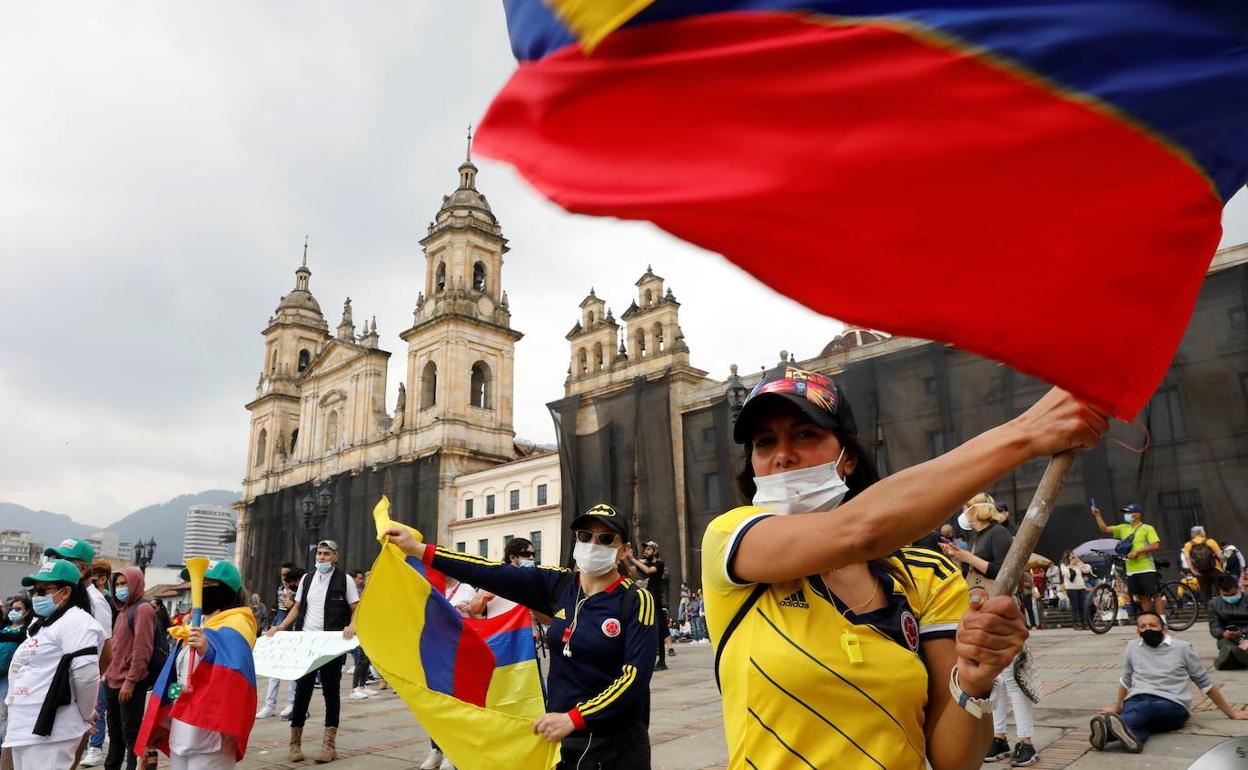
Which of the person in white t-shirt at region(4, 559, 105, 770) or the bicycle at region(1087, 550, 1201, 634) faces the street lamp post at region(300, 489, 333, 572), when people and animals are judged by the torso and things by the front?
the bicycle

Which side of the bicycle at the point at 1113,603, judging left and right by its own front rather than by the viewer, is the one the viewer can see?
left

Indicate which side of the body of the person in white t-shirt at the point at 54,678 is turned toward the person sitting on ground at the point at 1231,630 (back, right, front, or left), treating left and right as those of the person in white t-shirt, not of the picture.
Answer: left

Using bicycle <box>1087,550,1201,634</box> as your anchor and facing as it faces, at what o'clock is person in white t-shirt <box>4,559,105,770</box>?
The person in white t-shirt is roughly at 10 o'clock from the bicycle.

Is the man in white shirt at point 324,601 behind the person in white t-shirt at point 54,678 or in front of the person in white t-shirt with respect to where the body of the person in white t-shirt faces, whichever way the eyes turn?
behind

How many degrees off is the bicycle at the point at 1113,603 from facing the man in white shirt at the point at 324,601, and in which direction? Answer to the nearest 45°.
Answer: approximately 45° to its left

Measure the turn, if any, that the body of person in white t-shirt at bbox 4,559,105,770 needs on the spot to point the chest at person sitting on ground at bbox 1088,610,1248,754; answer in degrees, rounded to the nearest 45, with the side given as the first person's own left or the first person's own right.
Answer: approximately 90° to the first person's own left

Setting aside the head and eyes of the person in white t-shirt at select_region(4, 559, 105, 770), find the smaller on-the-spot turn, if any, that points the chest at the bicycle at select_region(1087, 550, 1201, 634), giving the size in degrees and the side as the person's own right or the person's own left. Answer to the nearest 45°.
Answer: approximately 135° to the person's own left

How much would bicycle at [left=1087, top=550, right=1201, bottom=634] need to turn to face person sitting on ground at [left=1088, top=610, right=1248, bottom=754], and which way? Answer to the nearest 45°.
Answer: approximately 90° to its left

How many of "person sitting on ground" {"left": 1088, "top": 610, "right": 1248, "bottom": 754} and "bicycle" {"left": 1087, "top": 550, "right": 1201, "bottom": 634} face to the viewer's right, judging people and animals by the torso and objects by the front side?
0

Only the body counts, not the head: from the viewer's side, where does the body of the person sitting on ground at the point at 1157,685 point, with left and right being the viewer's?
facing the viewer and to the left of the viewer

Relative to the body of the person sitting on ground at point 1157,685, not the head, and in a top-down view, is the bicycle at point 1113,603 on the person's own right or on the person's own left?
on the person's own right

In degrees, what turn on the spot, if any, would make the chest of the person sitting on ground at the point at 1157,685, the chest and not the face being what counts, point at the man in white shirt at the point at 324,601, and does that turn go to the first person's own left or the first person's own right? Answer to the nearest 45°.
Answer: approximately 45° to the first person's own right
